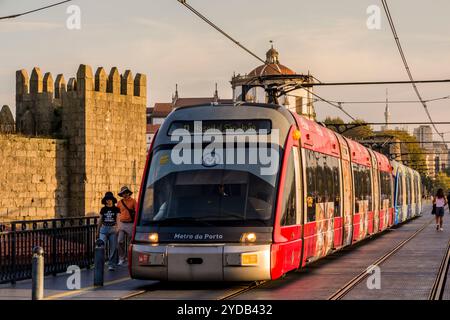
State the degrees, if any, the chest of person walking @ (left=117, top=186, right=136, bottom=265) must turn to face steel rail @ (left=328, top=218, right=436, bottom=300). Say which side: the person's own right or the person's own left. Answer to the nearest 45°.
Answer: approximately 45° to the person's own left

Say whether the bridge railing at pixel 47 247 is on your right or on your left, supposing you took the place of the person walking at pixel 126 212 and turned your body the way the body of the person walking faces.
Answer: on your right

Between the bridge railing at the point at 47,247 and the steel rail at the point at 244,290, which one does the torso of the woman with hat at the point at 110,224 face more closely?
the steel rail

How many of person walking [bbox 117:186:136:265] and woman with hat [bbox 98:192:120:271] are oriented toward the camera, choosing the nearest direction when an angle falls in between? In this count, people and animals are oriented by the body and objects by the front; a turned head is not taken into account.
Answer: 2

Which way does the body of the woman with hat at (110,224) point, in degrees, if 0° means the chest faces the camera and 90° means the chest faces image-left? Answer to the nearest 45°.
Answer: approximately 0°

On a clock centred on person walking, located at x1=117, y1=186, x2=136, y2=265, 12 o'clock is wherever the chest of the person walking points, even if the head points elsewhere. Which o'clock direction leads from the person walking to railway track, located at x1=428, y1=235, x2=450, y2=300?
The railway track is roughly at 10 o'clock from the person walking.
